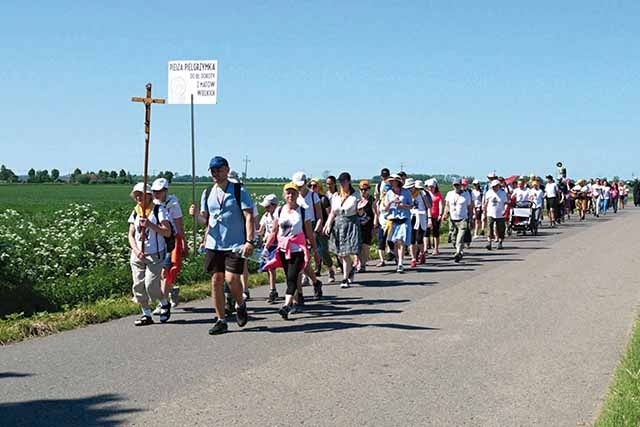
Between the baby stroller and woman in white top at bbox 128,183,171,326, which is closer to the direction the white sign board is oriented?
the woman in white top

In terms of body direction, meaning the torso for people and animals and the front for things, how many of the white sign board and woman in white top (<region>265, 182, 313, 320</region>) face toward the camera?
2

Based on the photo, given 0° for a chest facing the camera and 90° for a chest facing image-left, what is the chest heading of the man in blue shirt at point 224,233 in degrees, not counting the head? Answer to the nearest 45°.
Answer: approximately 45°

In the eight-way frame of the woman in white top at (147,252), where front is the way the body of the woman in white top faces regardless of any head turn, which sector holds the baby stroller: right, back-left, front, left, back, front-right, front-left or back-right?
back

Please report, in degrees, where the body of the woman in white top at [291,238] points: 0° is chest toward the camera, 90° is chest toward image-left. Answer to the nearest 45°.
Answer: approximately 0°
